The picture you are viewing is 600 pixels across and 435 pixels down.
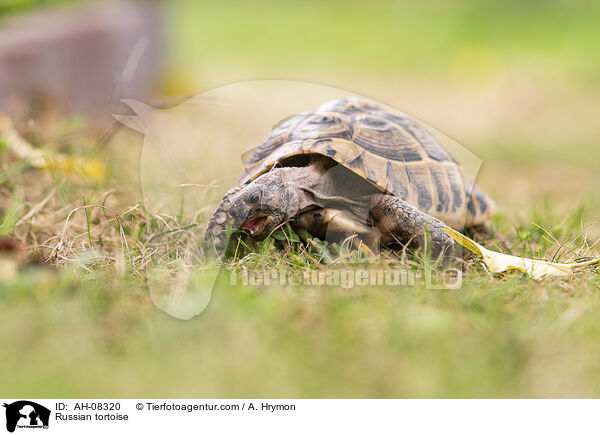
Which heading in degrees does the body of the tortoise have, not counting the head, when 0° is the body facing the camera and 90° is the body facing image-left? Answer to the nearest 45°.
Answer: approximately 45°
